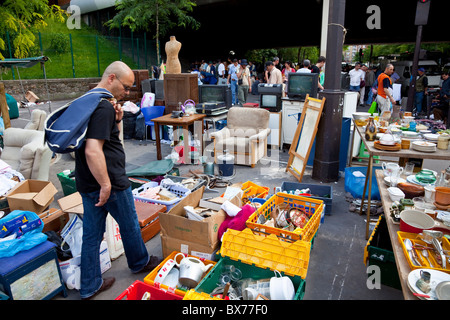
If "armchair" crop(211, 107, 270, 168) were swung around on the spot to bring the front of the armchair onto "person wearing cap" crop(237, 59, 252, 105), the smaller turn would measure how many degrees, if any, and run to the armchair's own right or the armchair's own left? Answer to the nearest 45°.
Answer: approximately 135° to the armchair's own right

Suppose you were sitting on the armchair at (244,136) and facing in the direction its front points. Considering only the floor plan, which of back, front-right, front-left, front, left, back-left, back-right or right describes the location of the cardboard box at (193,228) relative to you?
front-left

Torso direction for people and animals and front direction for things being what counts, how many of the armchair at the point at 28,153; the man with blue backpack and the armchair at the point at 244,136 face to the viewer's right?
1

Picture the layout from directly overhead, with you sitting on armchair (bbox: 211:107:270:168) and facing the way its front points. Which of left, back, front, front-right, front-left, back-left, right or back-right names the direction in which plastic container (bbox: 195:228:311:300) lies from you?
front-left

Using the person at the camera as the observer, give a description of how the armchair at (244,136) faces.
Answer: facing the viewer and to the left of the viewer

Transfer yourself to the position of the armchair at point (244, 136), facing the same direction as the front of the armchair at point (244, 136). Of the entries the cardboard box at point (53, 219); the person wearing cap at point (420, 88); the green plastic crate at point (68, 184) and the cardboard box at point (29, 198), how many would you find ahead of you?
3

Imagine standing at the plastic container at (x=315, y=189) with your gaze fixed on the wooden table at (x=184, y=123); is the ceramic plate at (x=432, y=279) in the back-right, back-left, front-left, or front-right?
back-left

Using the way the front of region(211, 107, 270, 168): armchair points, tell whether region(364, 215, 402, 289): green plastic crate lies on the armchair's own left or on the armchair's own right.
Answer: on the armchair's own left

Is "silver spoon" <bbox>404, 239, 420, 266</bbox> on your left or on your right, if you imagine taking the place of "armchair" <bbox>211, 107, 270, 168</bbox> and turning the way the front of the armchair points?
on your left

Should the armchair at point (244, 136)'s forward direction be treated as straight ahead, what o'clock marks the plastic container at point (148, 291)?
The plastic container is roughly at 11 o'clock from the armchair.

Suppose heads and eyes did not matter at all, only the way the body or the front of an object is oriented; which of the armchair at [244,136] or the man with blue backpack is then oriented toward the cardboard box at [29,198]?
the armchair

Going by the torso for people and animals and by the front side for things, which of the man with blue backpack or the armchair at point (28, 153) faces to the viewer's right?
the man with blue backpack

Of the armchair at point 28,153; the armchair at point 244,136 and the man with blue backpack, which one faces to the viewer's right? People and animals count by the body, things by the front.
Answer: the man with blue backpack

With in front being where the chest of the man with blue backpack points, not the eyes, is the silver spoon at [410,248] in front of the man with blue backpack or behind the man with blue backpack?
in front
